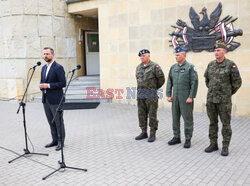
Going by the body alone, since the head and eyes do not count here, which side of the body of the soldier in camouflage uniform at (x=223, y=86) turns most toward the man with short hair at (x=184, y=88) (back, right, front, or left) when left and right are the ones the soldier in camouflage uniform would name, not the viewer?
right

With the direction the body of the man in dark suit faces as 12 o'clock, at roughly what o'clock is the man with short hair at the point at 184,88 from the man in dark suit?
The man with short hair is roughly at 8 o'clock from the man in dark suit.

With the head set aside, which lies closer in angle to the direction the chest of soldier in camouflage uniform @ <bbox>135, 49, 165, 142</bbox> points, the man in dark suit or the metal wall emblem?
the man in dark suit

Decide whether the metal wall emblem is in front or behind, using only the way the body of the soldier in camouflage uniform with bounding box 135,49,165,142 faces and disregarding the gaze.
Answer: behind

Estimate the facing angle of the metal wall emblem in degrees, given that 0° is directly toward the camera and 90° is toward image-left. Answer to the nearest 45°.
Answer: approximately 0°

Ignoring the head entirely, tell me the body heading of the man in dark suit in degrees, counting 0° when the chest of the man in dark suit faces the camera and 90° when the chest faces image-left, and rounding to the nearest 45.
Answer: approximately 45°

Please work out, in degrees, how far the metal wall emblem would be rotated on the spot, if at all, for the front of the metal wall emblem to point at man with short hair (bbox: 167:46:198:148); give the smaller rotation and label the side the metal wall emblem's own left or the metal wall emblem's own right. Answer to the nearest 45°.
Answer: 0° — it already faces them
